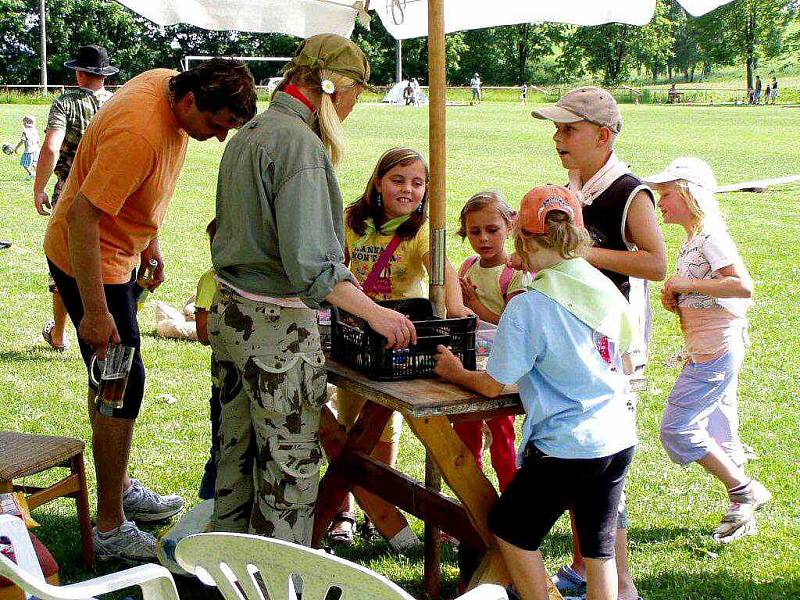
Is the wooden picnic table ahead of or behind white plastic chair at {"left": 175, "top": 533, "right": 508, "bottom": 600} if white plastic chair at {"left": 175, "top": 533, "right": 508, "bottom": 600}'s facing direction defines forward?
ahead

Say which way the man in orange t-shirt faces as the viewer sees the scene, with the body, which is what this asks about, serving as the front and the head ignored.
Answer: to the viewer's right

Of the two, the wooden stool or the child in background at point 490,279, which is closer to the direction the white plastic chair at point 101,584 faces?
the child in background

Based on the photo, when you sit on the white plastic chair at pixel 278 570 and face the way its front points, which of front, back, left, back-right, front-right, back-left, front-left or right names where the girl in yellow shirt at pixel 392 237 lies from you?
front-left

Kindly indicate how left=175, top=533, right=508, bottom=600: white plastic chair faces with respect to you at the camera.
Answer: facing away from the viewer and to the right of the viewer

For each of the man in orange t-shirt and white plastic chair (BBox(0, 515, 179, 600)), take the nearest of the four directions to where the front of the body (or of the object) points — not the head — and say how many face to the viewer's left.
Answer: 0

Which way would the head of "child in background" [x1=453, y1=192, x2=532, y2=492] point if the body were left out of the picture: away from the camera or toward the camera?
toward the camera

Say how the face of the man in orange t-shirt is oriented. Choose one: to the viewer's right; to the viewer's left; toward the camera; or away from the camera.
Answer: to the viewer's right

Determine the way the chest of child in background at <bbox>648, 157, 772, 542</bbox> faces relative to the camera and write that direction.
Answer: to the viewer's left

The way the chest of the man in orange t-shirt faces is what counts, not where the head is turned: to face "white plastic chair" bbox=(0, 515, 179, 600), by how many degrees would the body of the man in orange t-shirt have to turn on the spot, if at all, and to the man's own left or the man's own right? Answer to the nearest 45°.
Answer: approximately 90° to the man's own right
